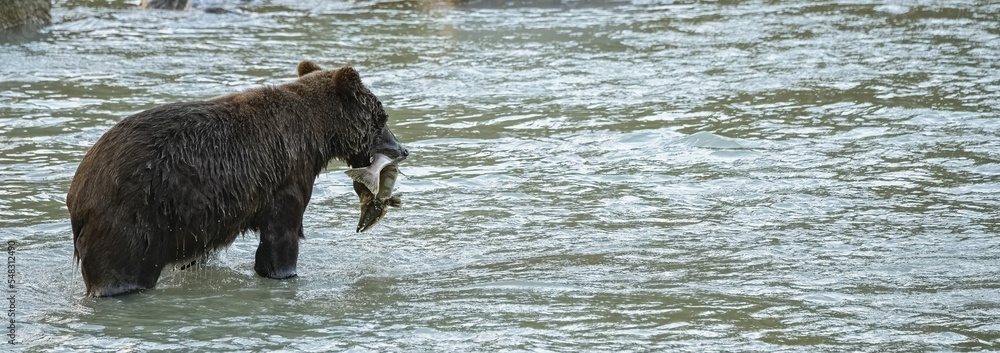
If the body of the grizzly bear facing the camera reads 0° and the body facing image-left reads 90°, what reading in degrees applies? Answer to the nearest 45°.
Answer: approximately 225°
